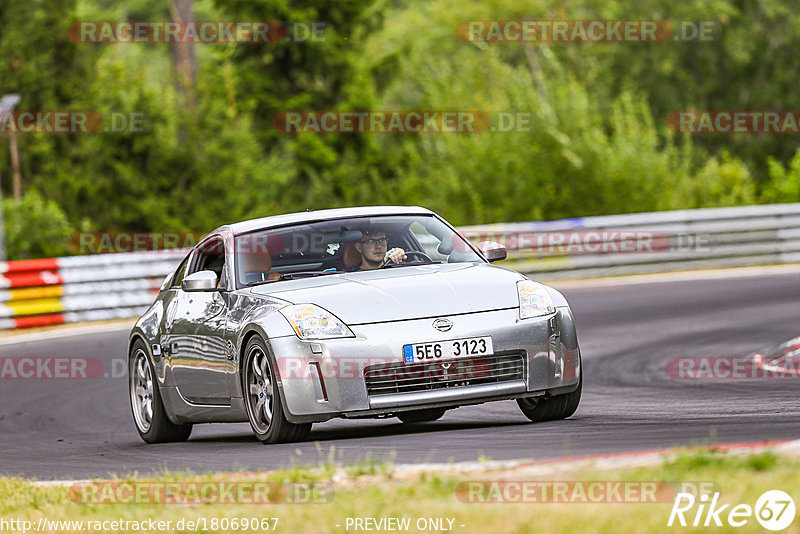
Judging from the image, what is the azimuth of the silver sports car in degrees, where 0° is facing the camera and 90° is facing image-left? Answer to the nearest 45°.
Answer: approximately 315°

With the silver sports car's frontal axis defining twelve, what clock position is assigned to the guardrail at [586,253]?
The guardrail is roughly at 8 o'clock from the silver sports car.

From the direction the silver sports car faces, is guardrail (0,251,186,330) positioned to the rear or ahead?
to the rear

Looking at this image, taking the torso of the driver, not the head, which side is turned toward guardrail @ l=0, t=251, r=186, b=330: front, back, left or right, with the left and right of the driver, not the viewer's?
back

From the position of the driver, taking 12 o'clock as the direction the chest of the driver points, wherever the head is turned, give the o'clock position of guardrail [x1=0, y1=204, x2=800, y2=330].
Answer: The guardrail is roughly at 8 o'clock from the driver.

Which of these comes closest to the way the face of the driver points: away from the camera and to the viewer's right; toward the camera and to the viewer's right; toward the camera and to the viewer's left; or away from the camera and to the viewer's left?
toward the camera and to the viewer's right

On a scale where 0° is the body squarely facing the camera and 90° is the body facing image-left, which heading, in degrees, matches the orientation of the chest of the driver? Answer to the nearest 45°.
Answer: approximately 315°
